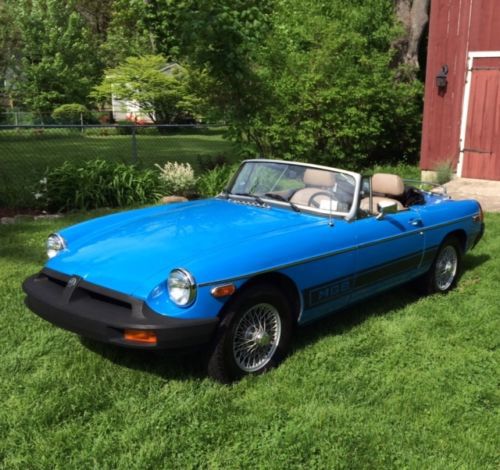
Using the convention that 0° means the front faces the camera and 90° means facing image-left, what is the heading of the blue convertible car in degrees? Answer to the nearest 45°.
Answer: approximately 45°

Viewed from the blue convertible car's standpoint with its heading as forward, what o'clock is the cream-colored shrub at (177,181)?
The cream-colored shrub is roughly at 4 o'clock from the blue convertible car.

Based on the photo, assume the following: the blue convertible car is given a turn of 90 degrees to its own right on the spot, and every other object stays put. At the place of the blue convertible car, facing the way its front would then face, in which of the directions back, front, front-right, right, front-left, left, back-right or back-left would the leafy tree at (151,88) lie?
front-right

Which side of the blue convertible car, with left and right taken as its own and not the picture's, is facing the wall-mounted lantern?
back

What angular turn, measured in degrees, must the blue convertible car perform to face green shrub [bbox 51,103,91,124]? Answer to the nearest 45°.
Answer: approximately 135° to its right

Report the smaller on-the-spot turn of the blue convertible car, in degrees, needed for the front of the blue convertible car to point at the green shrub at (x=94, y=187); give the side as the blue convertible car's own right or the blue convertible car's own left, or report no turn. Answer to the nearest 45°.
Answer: approximately 90° to the blue convertible car's own right

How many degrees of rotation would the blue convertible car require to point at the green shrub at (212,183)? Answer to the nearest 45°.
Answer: approximately 135° to its right

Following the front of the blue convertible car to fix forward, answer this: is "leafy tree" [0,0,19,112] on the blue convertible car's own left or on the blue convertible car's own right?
on the blue convertible car's own right

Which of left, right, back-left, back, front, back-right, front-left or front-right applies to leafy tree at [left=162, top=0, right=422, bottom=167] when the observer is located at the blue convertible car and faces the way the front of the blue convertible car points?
back-right

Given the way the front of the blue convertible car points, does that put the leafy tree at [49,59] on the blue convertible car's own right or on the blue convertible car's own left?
on the blue convertible car's own right

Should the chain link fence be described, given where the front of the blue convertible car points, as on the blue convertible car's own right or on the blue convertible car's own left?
on the blue convertible car's own right
